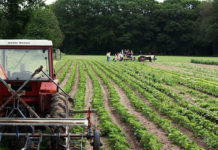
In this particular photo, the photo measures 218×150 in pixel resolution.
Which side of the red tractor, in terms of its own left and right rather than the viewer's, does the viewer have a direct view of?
back
